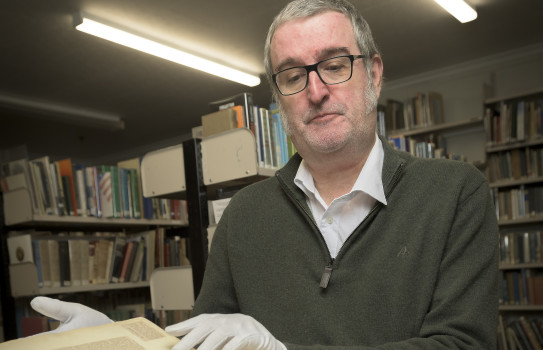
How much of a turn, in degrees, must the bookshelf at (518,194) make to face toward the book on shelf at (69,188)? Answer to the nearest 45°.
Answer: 0° — it already faces it

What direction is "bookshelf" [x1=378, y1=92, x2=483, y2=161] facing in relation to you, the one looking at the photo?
facing the viewer and to the left of the viewer

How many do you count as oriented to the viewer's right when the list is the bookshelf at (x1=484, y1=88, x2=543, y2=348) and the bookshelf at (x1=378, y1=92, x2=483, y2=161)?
0

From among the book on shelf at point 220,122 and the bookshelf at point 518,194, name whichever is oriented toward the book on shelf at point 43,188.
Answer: the bookshelf

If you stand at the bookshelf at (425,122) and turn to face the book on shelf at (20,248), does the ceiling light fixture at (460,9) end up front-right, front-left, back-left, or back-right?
front-left

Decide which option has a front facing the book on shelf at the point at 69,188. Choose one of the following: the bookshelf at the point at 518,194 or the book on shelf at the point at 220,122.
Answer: the bookshelf

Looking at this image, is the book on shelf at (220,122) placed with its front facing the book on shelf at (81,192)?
no

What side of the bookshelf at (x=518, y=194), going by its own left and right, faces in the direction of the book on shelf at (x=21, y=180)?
front

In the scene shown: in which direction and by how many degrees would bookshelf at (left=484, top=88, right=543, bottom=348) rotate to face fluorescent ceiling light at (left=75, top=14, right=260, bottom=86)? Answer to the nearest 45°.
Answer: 0° — it already faces it

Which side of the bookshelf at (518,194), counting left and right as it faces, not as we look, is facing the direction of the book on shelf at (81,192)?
front

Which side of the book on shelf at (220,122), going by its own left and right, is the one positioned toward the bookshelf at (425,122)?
left

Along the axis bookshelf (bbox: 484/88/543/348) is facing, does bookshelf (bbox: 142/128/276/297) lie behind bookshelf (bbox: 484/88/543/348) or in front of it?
in front

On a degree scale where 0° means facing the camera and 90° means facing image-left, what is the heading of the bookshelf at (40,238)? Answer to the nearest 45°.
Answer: approximately 315°
